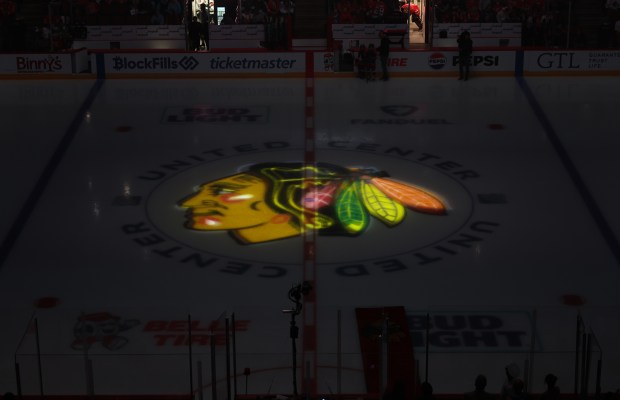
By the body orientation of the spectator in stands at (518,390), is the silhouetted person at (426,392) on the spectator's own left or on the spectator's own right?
on the spectator's own left

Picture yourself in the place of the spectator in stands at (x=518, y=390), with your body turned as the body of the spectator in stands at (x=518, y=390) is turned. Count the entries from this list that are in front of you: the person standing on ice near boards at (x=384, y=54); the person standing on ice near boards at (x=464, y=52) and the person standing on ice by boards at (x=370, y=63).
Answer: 3

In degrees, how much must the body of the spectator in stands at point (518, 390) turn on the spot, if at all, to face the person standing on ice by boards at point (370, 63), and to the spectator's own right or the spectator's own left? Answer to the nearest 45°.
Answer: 0° — they already face them

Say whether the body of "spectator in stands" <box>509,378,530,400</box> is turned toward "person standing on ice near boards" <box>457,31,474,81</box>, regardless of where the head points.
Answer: yes

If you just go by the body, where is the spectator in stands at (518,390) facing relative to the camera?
away from the camera

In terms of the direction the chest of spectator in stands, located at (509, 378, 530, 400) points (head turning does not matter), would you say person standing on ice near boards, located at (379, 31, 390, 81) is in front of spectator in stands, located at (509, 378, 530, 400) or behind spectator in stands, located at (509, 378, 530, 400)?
in front

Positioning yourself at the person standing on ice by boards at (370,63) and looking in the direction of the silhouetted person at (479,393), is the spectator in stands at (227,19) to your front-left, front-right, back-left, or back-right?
back-right

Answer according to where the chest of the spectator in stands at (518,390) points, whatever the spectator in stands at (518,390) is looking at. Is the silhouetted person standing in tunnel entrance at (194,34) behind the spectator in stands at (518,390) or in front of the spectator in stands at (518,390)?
in front
